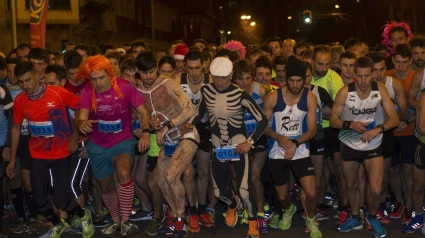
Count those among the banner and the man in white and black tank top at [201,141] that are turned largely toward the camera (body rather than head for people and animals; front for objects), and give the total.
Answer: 2

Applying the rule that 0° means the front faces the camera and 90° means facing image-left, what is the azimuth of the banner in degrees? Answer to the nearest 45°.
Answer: approximately 0°

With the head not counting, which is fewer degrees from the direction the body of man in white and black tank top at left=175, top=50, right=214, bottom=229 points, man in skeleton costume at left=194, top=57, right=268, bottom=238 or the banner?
the man in skeleton costume

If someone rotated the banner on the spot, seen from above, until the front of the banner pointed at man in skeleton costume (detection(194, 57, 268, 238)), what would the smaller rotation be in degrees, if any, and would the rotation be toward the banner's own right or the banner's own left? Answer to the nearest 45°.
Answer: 0° — it already faces them

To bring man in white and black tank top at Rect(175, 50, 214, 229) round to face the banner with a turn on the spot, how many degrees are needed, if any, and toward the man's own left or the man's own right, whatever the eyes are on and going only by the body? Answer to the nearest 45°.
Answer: approximately 135° to the man's own right
